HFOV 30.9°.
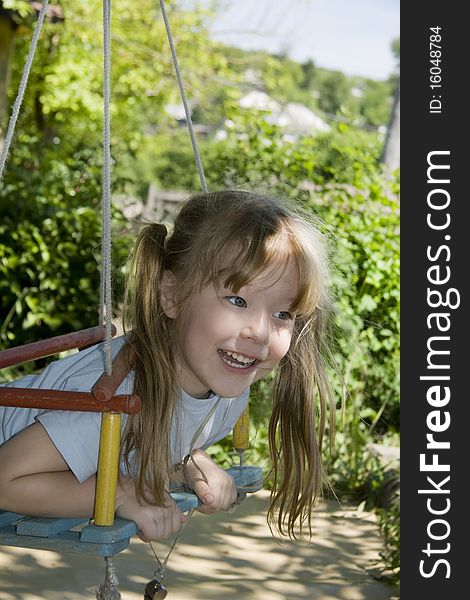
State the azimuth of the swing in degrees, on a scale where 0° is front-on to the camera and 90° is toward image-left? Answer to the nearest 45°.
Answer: approximately 315°

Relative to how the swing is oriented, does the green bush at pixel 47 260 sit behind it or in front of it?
behind
